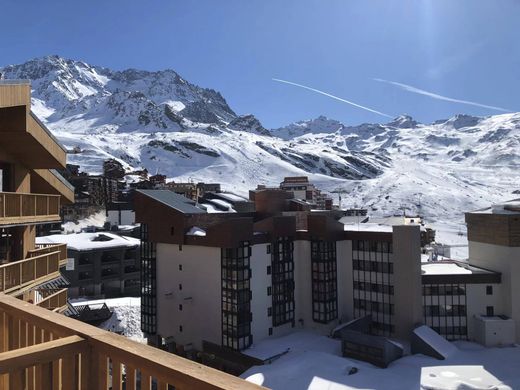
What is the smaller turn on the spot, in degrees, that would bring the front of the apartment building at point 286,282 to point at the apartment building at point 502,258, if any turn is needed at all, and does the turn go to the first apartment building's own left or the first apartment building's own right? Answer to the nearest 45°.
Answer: approximately 45° to the first apartment building's own left

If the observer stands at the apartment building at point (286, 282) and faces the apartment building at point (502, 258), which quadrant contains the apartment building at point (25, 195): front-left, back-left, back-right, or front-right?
back-right

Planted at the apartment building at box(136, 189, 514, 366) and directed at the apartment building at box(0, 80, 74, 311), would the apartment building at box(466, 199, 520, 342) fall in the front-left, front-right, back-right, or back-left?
back-left

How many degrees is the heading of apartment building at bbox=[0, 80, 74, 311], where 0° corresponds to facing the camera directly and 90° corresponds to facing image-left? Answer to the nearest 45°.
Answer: approximately 315°

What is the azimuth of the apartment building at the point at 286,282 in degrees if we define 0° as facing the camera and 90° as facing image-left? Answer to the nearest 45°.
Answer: approximately 315°
